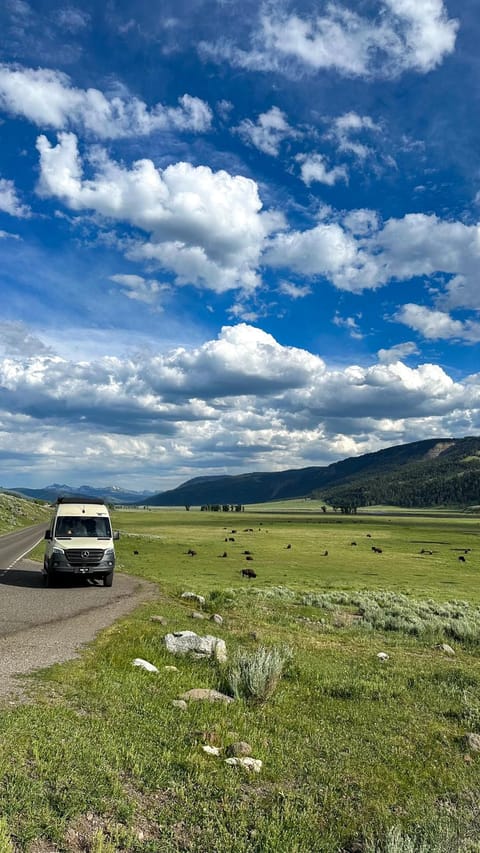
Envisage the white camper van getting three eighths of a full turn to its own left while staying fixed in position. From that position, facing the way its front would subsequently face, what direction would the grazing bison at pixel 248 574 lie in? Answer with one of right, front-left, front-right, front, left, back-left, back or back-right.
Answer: front

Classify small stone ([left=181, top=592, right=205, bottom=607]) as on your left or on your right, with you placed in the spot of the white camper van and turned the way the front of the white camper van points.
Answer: on your left

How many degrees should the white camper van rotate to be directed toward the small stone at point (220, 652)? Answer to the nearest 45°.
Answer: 0° — it already faces it

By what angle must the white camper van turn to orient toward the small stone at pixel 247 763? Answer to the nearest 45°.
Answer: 0° — it already faces it

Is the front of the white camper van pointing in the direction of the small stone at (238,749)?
yes

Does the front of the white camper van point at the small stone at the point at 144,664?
yes

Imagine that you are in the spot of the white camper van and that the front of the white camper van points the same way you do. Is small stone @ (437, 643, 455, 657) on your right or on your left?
on your left

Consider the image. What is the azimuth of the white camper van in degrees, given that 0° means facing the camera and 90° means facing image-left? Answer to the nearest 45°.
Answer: approximately 0°
